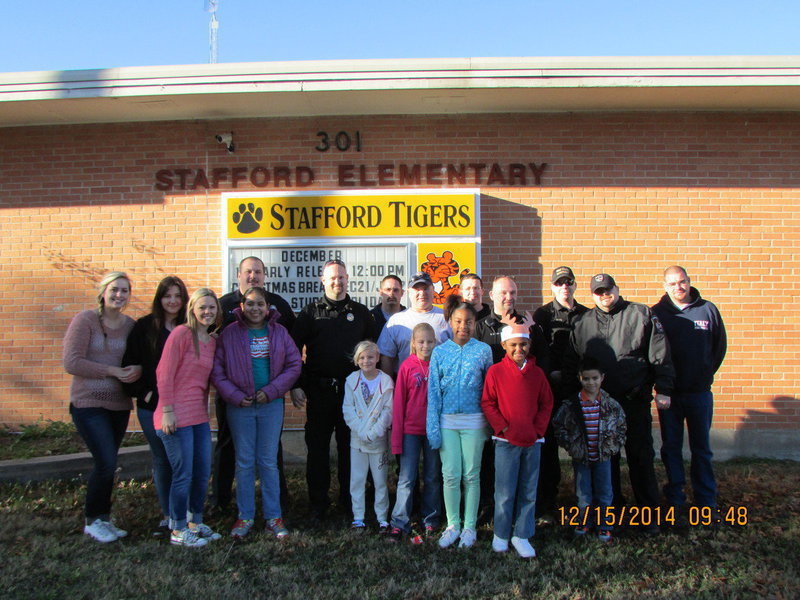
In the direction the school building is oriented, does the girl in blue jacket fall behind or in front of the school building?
in front

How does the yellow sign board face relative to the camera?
toward the camera

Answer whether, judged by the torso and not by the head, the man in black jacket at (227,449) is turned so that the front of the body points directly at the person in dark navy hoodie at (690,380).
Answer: no

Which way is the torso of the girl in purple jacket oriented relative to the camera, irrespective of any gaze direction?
toward the camera

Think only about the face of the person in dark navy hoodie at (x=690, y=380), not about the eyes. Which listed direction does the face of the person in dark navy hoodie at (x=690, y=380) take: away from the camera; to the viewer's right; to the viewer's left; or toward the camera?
toward the camera

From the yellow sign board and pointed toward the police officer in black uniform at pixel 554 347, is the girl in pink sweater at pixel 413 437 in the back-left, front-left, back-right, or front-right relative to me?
front-right

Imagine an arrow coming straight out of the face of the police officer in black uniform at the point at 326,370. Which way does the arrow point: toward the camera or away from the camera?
toward the camera

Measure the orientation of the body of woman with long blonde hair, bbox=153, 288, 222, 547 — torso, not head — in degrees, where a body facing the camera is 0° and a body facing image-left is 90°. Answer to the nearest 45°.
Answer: approximately 315°

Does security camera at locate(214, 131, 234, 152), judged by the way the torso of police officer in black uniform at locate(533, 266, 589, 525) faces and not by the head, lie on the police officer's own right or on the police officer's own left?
on the police officer's own right

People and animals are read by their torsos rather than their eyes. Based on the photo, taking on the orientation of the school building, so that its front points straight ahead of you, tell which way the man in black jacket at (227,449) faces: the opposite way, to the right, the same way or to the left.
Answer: the same way

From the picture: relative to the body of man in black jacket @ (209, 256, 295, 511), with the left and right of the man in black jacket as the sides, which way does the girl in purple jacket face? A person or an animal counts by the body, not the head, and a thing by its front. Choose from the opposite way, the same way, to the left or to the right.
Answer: the same way

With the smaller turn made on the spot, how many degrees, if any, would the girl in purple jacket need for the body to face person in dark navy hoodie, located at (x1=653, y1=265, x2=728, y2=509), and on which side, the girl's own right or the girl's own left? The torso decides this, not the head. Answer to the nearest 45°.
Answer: approximately 90° to the girl's own left

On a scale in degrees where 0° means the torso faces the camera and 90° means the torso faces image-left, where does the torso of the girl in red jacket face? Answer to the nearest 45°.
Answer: approximately 0°

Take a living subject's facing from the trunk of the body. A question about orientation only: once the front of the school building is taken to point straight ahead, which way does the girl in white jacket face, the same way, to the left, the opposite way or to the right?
the same way

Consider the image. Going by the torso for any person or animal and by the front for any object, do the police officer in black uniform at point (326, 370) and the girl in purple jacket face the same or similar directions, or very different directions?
same or similar directions

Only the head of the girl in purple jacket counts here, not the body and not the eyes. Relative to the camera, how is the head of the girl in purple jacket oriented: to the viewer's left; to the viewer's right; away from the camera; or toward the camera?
toward the camera

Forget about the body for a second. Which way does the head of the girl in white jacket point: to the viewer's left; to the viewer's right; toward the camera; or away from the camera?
toward the camera
